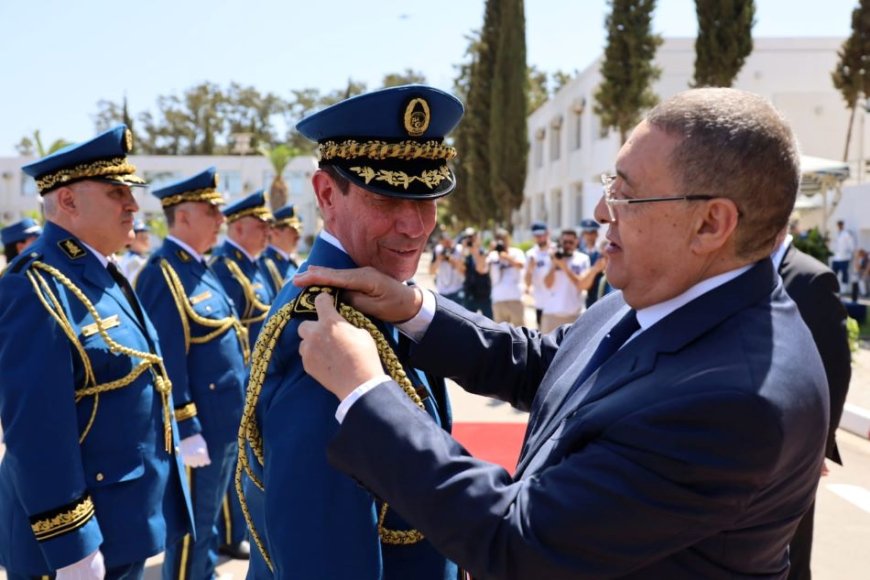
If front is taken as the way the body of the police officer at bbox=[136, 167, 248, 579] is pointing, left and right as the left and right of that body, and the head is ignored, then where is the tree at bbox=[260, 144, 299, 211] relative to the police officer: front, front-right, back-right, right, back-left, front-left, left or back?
back-left

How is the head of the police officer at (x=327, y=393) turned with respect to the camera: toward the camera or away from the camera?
toward the camera

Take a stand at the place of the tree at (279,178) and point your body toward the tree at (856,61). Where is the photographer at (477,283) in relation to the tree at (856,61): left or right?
right

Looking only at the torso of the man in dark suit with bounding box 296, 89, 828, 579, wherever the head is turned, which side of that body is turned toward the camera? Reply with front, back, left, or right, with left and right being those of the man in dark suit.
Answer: left

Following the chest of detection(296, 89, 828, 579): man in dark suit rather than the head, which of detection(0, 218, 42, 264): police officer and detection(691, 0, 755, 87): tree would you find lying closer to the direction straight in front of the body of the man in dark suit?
the police officer

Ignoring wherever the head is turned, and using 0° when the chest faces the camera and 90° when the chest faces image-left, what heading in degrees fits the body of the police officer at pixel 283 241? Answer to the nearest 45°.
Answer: approximately 315°

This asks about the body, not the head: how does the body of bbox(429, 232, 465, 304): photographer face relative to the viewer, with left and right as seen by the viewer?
facing the viewer

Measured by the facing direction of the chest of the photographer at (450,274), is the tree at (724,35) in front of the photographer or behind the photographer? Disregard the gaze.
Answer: behind

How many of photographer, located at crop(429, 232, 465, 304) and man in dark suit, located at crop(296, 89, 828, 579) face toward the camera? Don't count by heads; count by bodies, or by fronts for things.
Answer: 1

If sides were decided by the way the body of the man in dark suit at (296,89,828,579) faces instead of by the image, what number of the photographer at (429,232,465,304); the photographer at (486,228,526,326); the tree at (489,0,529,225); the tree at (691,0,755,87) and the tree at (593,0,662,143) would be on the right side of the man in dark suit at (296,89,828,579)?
5

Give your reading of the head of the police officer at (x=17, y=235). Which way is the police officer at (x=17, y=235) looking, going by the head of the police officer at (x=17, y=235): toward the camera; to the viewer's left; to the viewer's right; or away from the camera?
to the viewer's right

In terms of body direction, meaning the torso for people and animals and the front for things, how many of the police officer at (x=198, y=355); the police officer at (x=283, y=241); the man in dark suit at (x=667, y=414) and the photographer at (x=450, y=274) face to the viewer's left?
1

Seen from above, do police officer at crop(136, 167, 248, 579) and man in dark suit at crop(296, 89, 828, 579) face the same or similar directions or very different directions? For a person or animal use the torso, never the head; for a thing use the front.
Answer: very different directions
